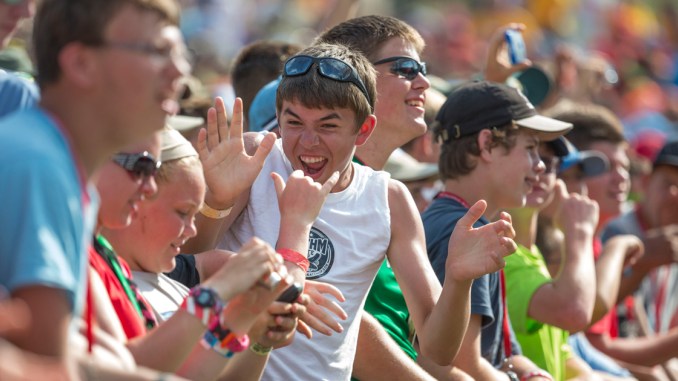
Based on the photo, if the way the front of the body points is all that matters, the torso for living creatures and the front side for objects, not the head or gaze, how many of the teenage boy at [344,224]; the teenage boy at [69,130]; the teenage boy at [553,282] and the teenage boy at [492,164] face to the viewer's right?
3

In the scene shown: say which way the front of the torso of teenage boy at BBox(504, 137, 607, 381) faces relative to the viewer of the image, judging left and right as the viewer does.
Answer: facing to the right of the viewer

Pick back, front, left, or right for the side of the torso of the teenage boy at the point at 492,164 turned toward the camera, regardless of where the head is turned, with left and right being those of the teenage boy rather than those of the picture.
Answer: right

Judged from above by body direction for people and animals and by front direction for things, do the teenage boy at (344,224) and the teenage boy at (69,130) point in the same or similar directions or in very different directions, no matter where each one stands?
very different directions

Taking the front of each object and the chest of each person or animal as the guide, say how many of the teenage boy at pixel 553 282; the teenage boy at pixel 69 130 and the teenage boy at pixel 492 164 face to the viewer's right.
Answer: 3

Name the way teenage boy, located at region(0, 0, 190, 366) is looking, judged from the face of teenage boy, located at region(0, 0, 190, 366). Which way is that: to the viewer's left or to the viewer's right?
to the viewer's right

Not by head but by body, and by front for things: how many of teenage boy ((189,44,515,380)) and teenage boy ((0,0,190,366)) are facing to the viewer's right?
1

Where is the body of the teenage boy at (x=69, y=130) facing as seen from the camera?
to the viewer's right

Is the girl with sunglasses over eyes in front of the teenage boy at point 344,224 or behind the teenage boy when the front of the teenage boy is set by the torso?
in front
